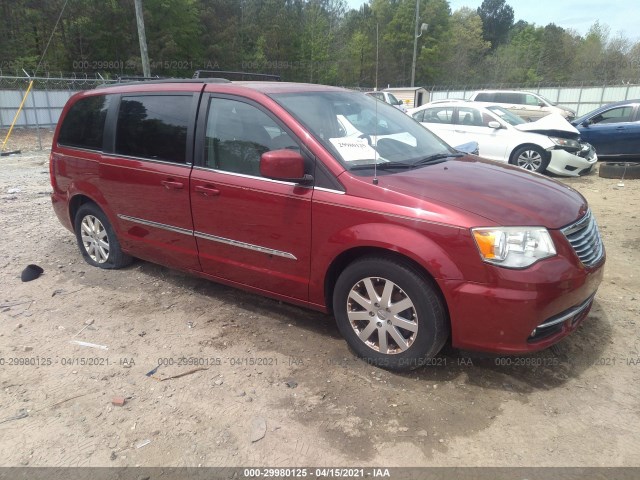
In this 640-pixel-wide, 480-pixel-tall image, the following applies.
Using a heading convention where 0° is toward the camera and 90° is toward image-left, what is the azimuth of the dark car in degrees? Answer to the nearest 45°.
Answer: approximately 90°

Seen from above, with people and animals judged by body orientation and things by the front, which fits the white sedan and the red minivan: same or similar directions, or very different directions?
same or similar directions

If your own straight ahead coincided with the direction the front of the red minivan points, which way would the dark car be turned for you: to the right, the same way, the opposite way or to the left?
the opposite way

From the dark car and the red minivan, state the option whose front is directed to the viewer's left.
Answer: the dark car

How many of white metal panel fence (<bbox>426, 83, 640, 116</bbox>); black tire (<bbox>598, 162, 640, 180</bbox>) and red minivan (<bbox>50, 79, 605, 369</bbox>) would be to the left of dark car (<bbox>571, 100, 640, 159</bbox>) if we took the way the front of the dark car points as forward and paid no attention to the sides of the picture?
2

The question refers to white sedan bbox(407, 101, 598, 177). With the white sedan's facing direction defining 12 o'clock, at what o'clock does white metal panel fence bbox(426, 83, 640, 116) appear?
The white metal panel fence is roughly at 8 o'clock from the white sedan.

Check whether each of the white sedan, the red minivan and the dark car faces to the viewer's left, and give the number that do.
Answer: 1

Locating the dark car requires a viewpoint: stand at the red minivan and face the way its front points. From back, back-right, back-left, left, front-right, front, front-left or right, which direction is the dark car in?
left

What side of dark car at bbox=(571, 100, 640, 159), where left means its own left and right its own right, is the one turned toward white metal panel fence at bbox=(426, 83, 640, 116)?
right

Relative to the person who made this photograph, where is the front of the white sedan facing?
facing the viewer and to the right of the viewer

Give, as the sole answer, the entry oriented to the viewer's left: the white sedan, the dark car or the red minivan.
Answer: the dark car

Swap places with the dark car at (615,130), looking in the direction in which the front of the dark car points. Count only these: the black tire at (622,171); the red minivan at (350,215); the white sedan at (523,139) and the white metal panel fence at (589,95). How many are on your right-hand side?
1
